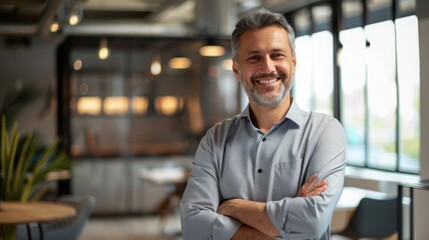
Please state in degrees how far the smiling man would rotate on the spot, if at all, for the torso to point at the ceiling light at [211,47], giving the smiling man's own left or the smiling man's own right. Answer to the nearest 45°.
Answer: approximately 180°

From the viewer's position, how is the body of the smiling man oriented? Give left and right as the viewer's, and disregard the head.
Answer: facing the viewer

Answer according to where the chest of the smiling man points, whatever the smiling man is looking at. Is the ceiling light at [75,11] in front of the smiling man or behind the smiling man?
behind

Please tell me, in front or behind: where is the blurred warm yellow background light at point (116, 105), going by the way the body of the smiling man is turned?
behind

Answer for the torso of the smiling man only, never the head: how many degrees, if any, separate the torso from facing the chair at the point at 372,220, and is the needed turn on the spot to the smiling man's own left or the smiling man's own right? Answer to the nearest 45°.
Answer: approximately 180°

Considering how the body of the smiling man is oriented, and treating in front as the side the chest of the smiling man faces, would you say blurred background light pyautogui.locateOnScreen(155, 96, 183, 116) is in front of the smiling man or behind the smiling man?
behind

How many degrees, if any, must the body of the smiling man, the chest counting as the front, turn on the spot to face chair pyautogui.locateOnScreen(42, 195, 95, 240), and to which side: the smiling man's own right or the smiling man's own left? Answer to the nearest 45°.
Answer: approximately 135° to the smiling man's own right

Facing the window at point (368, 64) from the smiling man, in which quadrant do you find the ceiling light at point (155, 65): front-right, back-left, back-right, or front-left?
front-left

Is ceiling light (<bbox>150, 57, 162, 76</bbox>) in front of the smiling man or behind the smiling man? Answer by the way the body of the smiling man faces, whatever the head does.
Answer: behind
